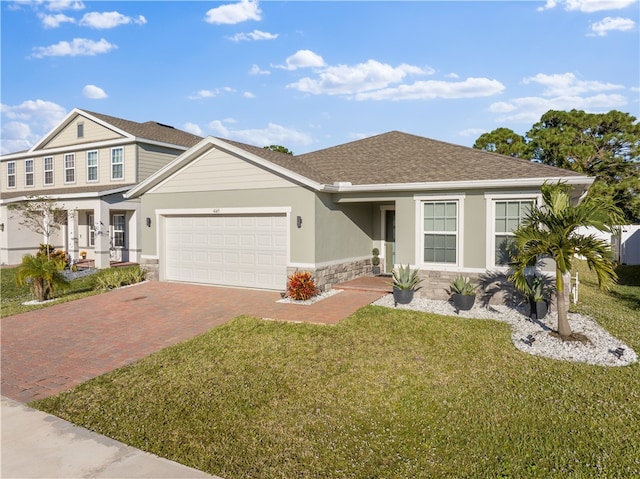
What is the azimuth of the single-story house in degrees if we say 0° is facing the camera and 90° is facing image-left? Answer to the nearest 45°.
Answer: approximately 45°

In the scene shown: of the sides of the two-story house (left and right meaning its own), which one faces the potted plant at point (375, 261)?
left

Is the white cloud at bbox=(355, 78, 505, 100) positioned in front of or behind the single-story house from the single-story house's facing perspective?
behind

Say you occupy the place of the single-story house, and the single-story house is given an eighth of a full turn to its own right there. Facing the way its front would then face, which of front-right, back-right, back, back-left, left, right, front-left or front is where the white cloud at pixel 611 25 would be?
back

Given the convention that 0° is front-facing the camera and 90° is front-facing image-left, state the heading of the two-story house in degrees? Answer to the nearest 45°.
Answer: approximately 45°

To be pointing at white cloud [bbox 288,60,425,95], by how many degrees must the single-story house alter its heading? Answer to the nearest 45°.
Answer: approximately 135° to its right

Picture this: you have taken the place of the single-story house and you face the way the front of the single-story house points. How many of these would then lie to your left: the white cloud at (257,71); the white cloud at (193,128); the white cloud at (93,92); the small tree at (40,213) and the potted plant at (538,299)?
1

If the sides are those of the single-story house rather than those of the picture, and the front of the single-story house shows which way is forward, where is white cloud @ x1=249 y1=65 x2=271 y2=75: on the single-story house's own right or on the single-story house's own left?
on the single-story house's own right

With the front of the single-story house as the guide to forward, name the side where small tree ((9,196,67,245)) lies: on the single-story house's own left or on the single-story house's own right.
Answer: on the single-story house's own right

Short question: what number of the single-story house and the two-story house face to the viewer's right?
0

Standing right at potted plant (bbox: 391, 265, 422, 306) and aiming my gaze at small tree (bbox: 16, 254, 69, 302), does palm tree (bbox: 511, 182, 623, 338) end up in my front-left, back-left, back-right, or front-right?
back-left
